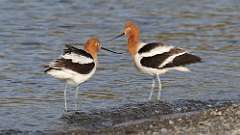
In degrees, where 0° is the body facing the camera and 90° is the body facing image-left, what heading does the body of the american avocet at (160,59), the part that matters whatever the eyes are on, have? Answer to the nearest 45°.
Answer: approximately 90°

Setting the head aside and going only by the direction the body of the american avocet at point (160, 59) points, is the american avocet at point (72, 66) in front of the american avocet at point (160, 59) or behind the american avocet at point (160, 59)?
in front
